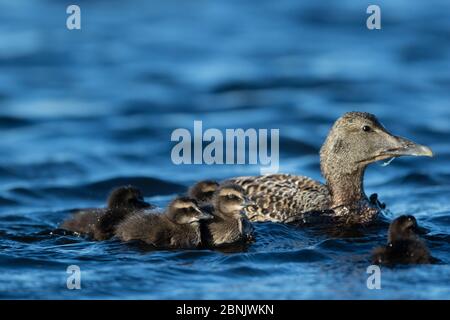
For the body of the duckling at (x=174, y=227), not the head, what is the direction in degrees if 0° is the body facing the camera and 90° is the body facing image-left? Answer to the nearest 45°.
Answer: approximately 270°

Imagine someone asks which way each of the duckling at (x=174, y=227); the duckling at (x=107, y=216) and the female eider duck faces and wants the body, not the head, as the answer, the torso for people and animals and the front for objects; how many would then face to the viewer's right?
3

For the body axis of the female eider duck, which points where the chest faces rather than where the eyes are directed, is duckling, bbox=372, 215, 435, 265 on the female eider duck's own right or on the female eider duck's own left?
on the female eider duck's own right

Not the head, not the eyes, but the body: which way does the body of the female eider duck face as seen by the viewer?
to the viewer's right

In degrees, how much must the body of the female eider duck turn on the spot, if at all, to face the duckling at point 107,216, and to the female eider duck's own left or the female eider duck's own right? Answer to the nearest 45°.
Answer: approximately 180°

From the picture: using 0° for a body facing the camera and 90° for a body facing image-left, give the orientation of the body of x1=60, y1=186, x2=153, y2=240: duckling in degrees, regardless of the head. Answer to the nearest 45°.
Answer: approximately 270°

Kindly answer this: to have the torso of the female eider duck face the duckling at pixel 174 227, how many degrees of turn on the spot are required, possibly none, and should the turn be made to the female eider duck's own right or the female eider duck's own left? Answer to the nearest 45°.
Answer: approximately 135° to the female eider duck's own right

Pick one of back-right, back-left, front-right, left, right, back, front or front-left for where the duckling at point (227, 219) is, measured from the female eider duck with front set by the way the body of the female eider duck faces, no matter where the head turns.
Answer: back-right
